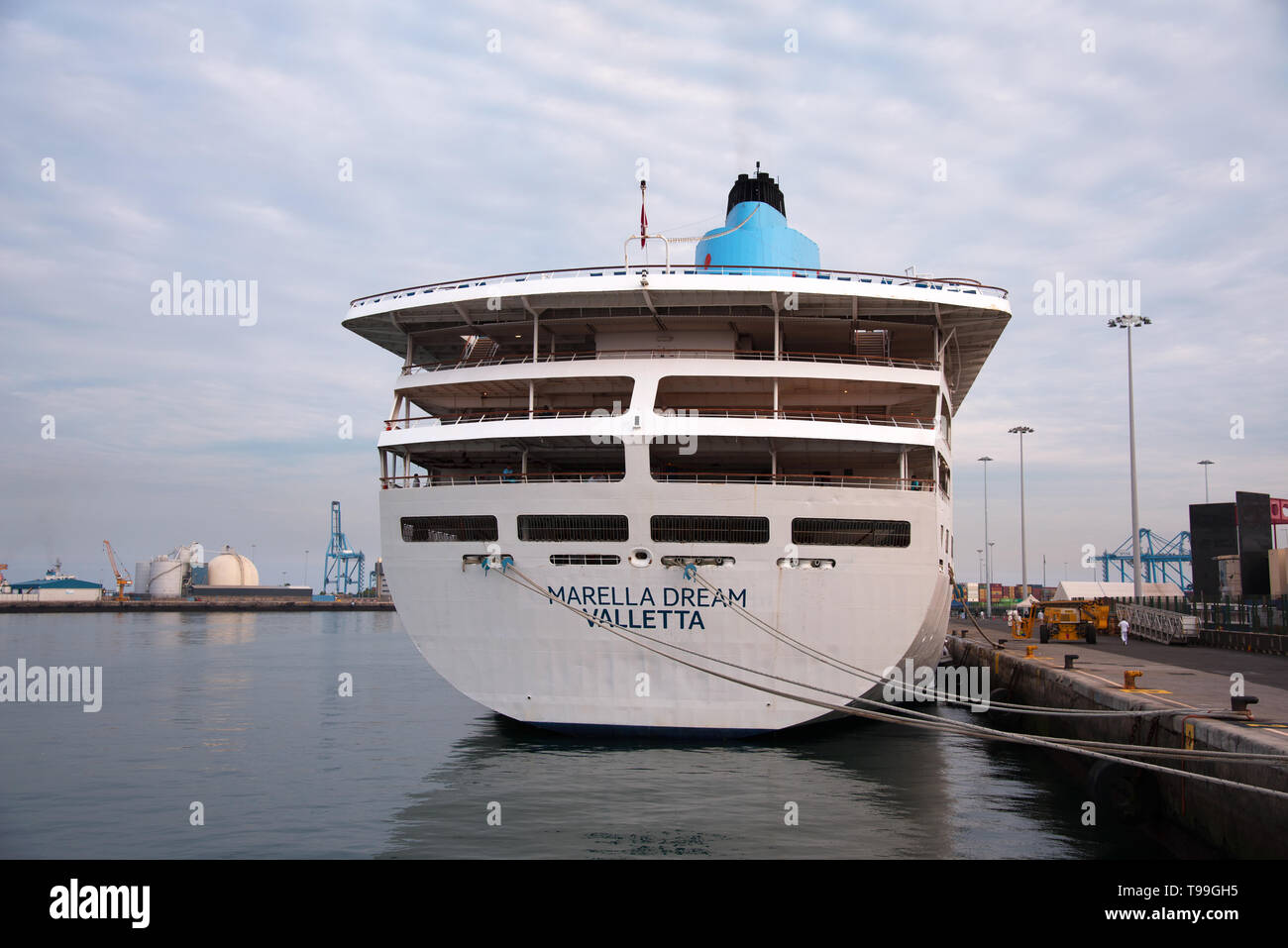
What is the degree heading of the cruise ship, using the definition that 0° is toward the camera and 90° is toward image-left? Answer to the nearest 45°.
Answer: approximately 180°

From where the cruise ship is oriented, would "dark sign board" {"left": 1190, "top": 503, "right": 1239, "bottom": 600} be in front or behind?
in front

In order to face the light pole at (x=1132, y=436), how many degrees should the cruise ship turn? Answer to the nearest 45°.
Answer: approximately 45° to its right

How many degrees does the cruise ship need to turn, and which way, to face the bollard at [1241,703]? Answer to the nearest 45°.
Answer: approximately 135° to its right

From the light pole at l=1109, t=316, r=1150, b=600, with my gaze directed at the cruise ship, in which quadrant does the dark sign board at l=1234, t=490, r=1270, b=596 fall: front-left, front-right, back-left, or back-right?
back-left
